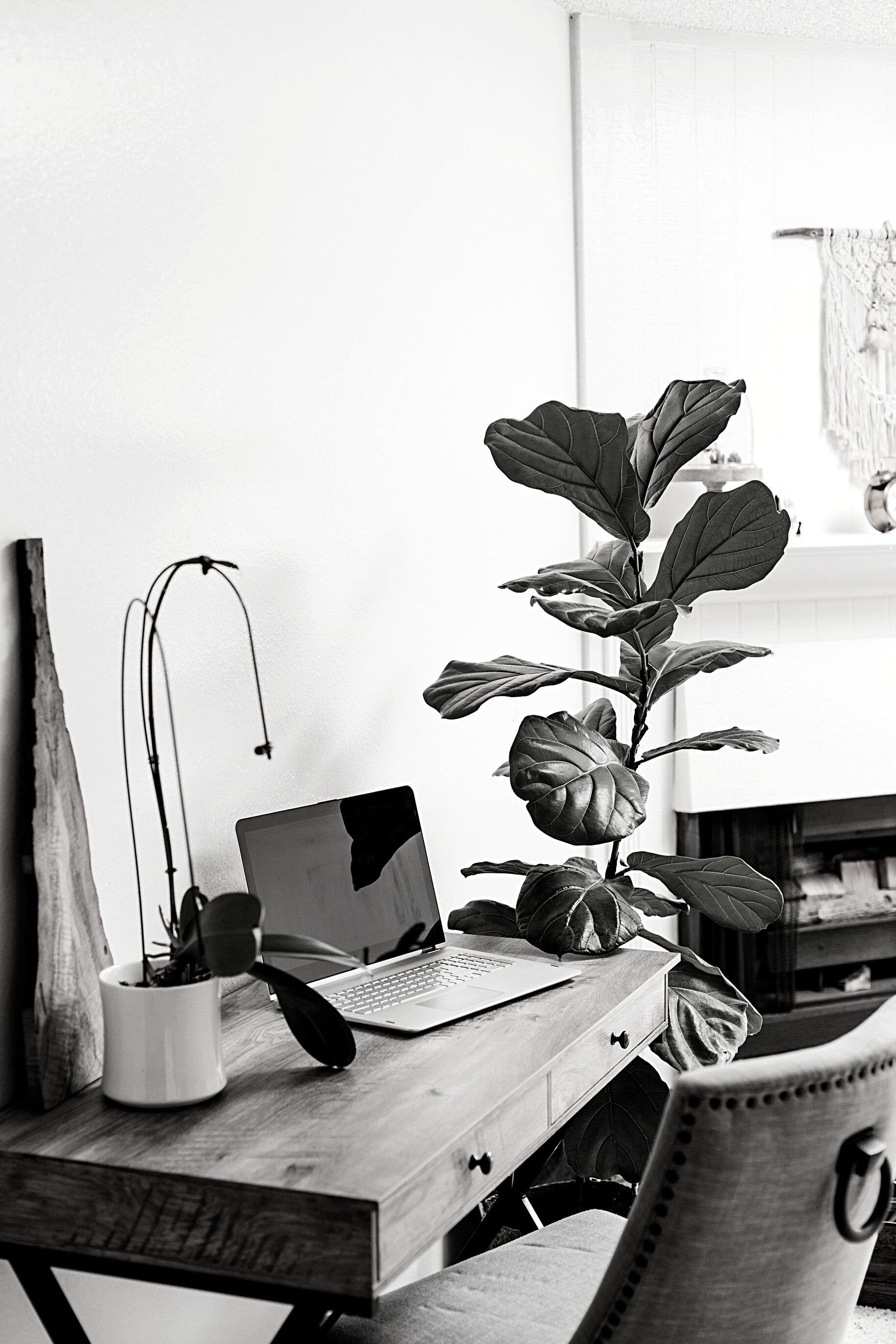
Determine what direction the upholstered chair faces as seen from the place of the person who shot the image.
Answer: facing away from the viewer and to the left of the viewer

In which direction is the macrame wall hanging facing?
toward the camera

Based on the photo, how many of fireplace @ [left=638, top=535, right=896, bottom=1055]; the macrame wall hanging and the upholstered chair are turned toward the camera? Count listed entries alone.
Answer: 2

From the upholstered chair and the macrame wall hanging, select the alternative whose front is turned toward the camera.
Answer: the macrame wall hanging

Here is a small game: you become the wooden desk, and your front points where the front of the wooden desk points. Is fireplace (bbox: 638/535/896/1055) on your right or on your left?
on your left

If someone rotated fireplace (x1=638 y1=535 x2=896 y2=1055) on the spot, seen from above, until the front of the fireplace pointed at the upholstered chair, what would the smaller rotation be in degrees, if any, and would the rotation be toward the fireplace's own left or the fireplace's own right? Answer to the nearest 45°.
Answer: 0° — it already faces it

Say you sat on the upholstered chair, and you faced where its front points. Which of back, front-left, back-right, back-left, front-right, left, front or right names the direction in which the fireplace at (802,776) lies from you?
front-right

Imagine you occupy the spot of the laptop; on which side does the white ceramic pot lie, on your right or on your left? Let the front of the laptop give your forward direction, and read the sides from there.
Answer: on your right

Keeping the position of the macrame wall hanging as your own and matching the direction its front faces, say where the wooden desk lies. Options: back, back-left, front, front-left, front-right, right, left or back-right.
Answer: front

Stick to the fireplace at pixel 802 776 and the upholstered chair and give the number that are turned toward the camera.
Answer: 1

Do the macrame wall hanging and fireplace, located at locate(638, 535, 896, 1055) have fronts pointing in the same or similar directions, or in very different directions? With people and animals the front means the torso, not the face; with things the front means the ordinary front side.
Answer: same or similar directions

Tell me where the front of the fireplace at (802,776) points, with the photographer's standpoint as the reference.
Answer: facing the viewer

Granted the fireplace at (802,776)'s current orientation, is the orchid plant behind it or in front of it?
in front

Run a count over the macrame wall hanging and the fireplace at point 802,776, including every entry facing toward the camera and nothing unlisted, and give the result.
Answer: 2

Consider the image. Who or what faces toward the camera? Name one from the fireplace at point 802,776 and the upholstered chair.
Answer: the fireplace

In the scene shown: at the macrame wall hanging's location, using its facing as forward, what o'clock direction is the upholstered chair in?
The upholstered chair is roughly at 12 o'clock from the macrame wall hanging.

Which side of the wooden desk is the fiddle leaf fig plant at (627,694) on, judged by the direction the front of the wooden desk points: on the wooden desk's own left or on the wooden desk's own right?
on the wooden desk's own left

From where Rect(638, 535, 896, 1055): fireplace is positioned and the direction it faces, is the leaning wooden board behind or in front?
in front

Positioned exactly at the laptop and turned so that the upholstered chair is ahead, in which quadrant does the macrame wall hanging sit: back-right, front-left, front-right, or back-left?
back-left

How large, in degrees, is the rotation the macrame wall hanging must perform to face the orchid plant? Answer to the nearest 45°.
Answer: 0° — it already faces it

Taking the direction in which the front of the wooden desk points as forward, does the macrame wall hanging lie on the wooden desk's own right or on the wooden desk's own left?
on the wooden desk's own left
